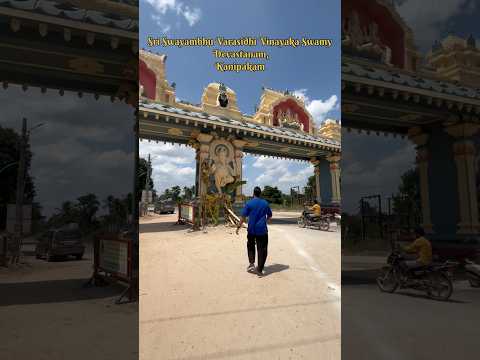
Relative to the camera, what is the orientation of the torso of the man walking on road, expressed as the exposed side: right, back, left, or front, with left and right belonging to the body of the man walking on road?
back

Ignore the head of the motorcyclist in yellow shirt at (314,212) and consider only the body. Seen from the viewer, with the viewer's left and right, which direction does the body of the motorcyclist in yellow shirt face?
facing to the left of the viewer

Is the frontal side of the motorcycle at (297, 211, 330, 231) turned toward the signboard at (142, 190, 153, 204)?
yes
